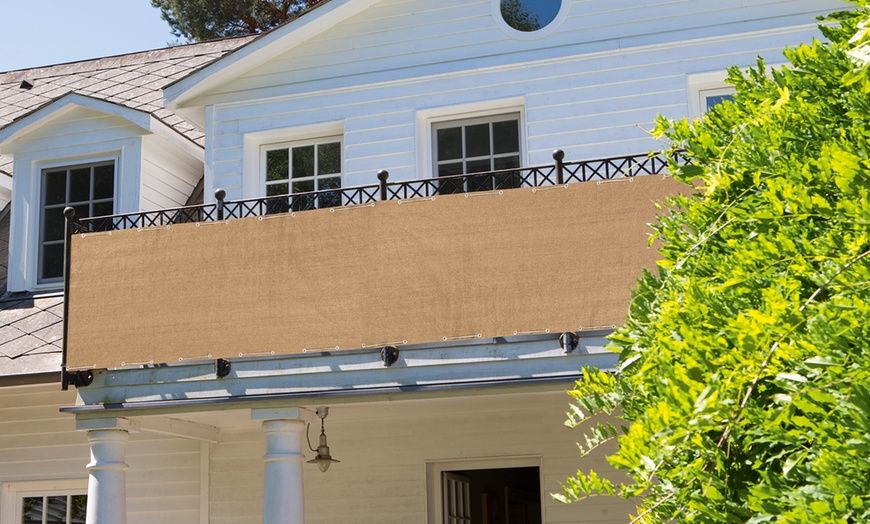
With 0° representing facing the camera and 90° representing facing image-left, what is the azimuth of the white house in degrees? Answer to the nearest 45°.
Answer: approximately 0°

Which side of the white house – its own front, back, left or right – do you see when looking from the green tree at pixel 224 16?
back

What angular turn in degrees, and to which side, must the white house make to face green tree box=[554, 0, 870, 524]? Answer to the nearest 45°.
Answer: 0° — it already faces it
